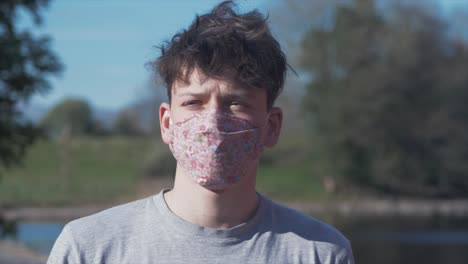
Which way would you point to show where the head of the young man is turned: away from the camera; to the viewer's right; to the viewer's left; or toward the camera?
toward the camera

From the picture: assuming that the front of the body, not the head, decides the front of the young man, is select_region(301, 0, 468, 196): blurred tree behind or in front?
behind

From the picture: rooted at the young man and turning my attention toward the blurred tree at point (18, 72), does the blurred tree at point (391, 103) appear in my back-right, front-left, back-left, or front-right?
front-right

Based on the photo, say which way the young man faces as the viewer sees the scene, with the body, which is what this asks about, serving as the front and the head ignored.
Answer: toward the camera

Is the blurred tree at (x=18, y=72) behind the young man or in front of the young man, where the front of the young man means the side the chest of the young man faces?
behind
